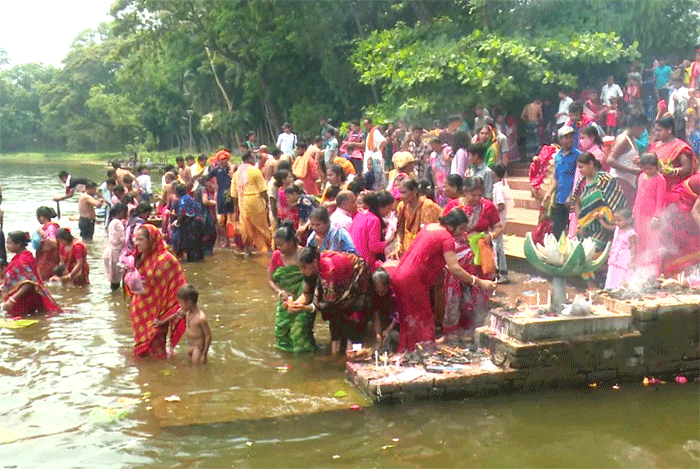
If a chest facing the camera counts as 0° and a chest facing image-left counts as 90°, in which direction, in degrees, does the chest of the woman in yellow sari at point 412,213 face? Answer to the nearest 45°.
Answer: approximately 45°

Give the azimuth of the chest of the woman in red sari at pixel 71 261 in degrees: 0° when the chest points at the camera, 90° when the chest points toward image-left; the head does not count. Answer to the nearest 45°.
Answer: approximately 45°

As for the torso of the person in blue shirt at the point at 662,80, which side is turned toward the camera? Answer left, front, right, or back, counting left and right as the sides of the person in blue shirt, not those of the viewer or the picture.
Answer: front

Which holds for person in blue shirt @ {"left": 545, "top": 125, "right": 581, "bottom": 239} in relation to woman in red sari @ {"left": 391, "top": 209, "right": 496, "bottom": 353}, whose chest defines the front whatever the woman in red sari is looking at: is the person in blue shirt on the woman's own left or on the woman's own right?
on the woman's own left

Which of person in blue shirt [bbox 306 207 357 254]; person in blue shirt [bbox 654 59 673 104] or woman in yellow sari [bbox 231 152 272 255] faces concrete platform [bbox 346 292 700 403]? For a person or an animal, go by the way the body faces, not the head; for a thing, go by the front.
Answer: person in blue shirt [bbox 654 59 673 104]

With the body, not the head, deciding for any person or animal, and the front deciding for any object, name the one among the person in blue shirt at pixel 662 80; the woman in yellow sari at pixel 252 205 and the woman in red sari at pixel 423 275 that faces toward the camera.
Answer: the person in blue shirt

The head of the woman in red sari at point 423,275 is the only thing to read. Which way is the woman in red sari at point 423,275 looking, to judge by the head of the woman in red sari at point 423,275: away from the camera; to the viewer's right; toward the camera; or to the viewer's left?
to the viewer's right

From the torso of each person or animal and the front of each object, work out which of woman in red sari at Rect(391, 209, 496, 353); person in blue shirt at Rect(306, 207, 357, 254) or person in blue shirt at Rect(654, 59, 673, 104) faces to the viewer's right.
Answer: the woman in red sari

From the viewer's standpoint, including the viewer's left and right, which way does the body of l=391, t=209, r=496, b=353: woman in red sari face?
facing to the right of the viewer

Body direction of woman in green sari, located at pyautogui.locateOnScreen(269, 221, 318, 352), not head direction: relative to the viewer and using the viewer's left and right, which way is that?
facing the viewer and to the right of the viewer

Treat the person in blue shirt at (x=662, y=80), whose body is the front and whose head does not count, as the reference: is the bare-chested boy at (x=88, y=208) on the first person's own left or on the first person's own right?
on the first person's own right

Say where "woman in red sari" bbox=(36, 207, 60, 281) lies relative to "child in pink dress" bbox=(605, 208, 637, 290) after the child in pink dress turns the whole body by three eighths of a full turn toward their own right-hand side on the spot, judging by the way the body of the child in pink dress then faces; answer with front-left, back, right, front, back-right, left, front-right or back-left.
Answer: left

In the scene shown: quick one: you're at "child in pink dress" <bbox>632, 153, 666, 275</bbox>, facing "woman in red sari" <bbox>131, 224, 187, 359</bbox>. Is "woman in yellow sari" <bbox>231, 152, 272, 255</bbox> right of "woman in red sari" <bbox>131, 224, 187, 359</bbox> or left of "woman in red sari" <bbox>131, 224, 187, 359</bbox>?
right

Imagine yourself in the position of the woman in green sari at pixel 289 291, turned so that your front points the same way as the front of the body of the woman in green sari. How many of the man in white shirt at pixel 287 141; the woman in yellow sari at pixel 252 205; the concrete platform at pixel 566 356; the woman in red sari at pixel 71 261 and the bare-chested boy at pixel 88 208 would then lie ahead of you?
1

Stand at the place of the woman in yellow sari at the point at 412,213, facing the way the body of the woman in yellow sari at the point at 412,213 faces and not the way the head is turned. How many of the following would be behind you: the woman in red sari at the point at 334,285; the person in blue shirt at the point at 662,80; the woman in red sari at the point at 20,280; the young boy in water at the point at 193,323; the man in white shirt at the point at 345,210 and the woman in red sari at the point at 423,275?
1
